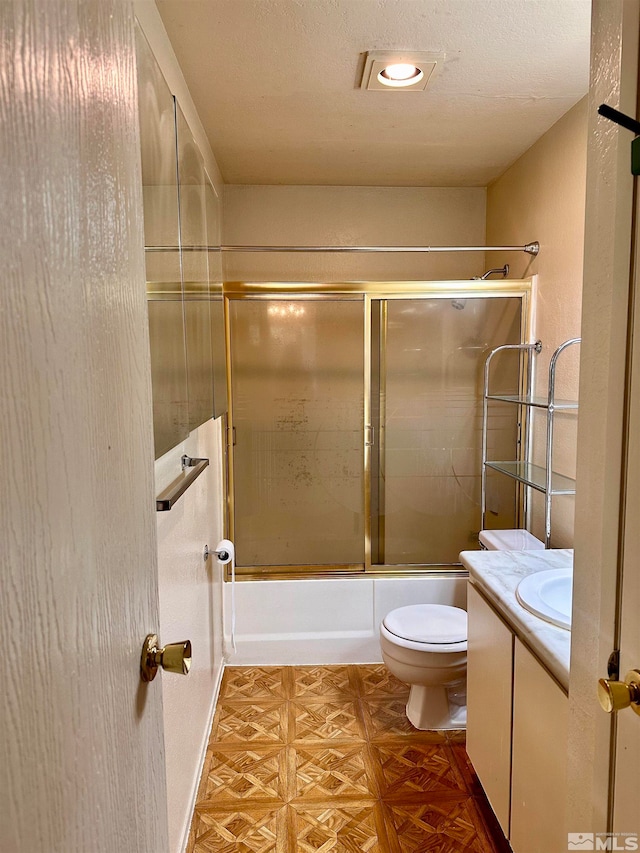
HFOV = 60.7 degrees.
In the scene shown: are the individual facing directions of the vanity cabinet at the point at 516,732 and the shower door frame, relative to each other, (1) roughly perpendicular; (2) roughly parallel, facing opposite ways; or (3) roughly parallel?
roughly perpendicular

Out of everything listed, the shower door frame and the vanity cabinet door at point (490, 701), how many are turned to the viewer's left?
1

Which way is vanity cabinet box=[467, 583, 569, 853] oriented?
to the viewer's left

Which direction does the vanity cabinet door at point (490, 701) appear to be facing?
to the viewer's left

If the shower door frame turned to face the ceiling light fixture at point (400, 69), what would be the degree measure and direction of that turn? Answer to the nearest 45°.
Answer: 0° — it already faces it

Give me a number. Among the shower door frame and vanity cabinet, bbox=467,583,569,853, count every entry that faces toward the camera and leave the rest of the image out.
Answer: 1

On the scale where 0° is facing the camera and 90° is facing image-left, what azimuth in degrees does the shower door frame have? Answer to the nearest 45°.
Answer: approximately 0°

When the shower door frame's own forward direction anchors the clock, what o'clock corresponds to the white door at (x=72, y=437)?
The white door is roughly at 12 o'clock from the shower door frame.
